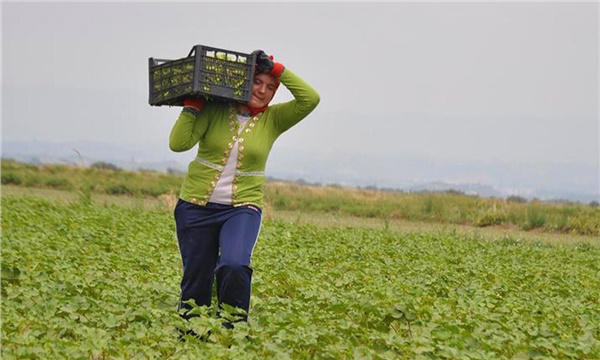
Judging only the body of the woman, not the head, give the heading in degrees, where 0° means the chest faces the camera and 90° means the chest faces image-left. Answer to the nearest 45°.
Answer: approximately 0°
